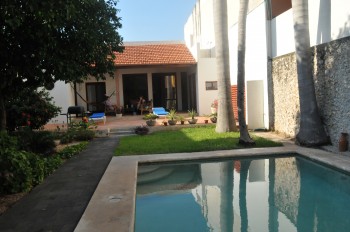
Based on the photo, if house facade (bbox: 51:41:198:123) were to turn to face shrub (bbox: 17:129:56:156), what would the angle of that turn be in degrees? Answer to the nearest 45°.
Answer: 0° — it already faces it

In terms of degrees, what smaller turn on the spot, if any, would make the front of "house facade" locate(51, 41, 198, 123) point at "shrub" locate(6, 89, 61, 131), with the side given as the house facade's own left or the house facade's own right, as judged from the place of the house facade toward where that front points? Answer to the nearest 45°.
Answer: approximately 45° to the house facade's own right

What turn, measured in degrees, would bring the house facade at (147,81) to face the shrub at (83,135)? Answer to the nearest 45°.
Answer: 0° — it already faces it

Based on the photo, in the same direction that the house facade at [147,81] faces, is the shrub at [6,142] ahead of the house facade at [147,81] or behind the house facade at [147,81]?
ahead

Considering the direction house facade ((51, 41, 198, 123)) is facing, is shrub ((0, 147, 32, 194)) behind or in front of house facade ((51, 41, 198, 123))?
in front

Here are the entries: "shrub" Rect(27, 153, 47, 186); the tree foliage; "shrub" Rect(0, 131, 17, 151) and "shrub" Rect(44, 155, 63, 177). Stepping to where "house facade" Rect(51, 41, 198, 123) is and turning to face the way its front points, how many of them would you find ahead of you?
4

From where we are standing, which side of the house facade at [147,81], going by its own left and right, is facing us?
front

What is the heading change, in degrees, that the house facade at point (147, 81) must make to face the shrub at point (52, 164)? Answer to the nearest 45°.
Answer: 0° — it already faces it
